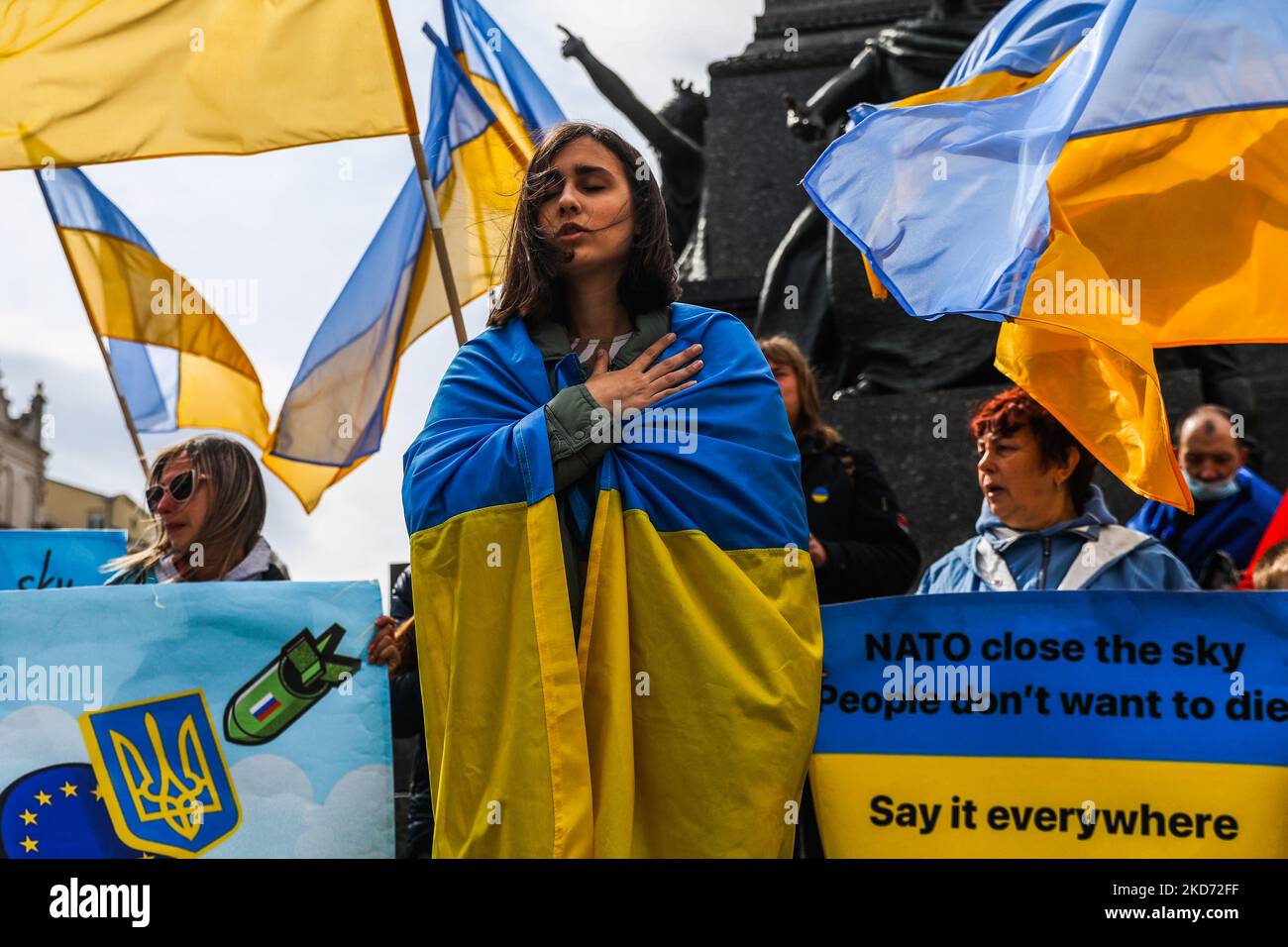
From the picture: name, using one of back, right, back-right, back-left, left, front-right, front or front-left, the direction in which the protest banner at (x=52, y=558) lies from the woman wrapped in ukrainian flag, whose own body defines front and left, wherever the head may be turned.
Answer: back-right

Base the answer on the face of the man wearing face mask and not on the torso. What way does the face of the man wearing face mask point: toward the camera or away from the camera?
toward the camera

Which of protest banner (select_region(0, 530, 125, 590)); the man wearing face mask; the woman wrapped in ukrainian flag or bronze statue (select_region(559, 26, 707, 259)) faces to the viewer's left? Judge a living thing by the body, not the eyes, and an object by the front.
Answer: the bronze statue

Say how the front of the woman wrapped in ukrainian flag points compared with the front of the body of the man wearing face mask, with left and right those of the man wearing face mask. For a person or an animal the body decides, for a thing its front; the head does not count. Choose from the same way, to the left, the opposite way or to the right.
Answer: the same way

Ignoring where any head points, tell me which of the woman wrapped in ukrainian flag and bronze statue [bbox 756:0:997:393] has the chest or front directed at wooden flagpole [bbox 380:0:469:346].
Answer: the bronze statue

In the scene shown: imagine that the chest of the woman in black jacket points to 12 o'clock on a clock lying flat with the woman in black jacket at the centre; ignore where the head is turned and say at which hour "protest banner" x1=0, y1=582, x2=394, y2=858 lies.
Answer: The protest banner is roughly at 1 o'clock from the woman in black jacket.

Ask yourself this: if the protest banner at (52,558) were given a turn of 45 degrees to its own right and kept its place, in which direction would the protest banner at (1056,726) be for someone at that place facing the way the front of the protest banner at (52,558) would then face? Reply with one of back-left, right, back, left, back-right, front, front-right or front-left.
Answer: left

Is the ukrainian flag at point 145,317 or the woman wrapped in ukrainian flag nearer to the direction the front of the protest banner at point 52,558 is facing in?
the woman wrapped in ukrainian flag

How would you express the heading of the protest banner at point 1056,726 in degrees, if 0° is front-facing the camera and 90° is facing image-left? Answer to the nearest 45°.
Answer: approximately 0°

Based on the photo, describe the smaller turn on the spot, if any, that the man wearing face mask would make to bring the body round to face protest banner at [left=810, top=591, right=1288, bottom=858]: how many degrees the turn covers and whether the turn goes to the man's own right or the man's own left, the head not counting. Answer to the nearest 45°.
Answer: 0° — they already face it

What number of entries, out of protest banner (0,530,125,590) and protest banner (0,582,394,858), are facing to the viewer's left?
0

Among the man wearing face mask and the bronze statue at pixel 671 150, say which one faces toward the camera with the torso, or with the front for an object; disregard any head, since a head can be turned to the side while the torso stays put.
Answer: the man wearing face mask

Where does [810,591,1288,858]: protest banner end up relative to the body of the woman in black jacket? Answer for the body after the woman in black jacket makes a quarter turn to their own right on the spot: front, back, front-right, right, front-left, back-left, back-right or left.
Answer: back

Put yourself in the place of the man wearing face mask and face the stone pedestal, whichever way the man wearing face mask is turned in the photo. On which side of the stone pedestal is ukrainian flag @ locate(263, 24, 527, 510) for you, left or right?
left

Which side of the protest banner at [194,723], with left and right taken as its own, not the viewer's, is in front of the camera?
front

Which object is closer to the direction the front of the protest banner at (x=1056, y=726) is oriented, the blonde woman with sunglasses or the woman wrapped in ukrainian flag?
the woman wrapped in ukrainian flag
